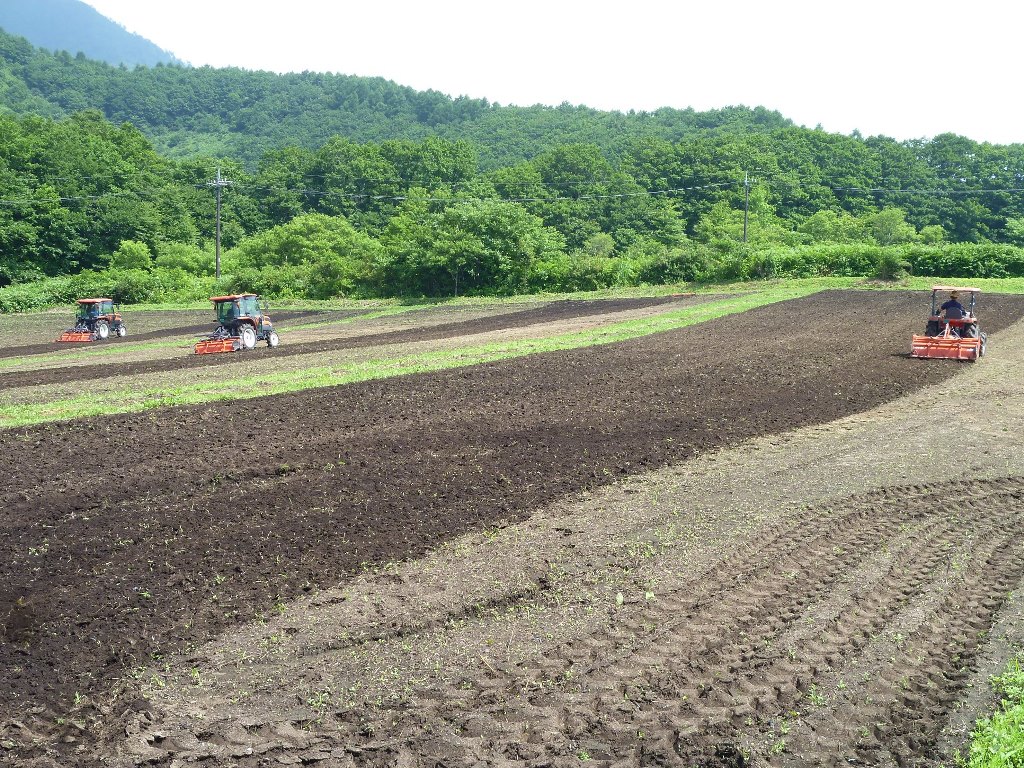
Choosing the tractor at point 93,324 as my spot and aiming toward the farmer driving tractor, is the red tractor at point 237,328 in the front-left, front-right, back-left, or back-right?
front-right

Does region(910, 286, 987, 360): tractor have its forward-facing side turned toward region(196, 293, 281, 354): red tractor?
no

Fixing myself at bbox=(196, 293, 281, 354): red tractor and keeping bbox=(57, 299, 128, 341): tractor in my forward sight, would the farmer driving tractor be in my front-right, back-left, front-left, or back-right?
back-right

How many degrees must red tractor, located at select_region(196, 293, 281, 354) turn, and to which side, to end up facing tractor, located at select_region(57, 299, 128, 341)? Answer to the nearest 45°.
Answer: approximately 90° to its left

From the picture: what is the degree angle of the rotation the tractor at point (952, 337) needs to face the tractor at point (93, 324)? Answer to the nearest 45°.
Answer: approximately 90° to its left

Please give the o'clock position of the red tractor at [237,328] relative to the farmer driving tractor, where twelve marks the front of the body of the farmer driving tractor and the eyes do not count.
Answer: The red tractor is roughly at 9 o'clock from the farmer driving tractor.

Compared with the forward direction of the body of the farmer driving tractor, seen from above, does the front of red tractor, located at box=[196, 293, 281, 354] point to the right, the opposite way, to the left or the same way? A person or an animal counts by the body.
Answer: the same way

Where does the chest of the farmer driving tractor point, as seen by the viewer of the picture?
away from the camera

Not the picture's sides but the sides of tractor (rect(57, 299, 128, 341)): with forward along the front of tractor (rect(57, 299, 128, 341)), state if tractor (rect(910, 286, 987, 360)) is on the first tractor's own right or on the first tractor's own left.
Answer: on the first tractor's own right

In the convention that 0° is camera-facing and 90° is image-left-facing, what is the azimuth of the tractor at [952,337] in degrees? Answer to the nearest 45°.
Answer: approximately 180°

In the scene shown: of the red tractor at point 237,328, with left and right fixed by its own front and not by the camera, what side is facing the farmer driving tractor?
right

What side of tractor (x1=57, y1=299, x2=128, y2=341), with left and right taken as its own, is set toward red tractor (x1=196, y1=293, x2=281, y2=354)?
right

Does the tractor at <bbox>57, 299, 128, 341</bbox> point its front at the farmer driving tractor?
no

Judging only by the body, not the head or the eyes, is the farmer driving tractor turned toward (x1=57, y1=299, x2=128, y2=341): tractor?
no

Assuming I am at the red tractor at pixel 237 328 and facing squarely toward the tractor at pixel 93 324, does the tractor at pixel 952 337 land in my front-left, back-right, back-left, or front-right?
back-right
